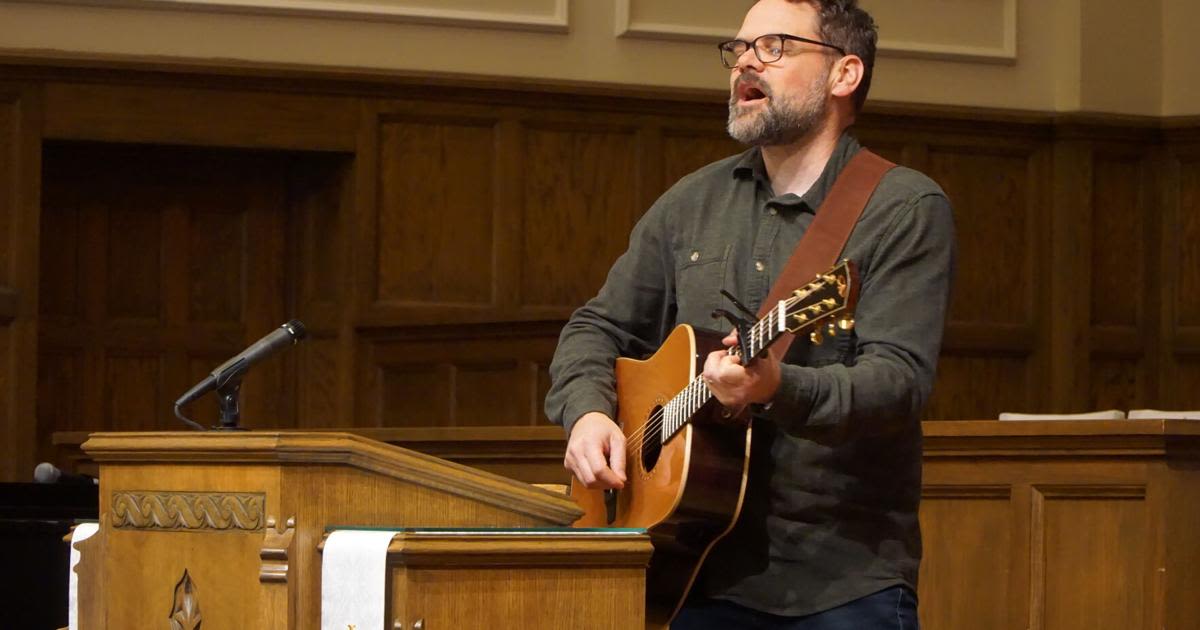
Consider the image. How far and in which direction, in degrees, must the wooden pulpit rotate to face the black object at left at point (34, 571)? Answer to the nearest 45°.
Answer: approximately 135° to its right

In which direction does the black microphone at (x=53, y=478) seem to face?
to the viewer's left
